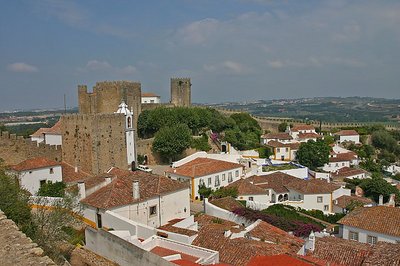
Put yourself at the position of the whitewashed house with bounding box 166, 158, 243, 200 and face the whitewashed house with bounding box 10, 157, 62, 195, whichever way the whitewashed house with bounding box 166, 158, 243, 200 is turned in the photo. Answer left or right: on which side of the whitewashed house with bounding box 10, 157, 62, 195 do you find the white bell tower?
right

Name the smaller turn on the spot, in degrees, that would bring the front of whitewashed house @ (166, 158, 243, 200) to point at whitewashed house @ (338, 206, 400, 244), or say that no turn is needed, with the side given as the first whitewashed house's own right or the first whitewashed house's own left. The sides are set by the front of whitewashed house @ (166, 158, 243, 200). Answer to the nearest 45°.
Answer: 0° — it already faces it

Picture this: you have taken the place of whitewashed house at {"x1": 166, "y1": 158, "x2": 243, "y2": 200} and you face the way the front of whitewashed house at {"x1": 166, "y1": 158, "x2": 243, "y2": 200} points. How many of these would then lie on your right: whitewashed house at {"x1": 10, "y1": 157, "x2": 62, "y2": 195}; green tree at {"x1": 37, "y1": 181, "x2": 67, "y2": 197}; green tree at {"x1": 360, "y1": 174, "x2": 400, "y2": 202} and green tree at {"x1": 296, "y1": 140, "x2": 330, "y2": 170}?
2

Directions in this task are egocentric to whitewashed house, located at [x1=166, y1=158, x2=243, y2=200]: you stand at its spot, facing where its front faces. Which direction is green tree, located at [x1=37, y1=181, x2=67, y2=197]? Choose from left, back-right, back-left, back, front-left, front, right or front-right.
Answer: right

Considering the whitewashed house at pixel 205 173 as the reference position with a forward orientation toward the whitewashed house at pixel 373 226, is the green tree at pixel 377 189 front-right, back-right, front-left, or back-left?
front-left

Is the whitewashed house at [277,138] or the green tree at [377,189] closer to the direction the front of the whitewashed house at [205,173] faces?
the green tree

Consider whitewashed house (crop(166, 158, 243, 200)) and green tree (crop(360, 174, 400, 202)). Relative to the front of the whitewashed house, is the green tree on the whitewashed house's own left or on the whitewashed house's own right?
on the whitewashed house's own left

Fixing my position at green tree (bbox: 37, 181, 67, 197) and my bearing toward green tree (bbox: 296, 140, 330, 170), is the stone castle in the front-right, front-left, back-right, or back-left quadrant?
front-left

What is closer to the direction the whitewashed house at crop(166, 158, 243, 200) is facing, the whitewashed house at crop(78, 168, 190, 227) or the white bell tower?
the whitewashed house

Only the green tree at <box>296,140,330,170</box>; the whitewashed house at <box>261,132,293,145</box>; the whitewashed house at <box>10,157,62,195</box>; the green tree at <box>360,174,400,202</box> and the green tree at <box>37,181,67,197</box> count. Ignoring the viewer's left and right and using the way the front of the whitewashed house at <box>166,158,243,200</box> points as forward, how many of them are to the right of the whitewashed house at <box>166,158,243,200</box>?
2

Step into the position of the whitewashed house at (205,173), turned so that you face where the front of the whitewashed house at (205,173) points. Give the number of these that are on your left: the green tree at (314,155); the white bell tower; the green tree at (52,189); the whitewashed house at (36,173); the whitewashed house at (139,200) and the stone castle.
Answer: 1

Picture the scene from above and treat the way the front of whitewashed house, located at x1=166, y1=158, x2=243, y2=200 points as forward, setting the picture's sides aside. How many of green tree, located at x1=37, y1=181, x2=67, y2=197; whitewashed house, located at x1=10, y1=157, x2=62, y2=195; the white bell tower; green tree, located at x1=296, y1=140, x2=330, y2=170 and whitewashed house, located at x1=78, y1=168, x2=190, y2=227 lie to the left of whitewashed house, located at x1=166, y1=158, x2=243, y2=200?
1

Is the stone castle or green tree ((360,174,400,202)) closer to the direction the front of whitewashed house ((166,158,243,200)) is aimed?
the green tree

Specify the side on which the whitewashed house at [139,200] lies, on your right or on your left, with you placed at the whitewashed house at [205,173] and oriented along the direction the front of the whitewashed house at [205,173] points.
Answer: on your right

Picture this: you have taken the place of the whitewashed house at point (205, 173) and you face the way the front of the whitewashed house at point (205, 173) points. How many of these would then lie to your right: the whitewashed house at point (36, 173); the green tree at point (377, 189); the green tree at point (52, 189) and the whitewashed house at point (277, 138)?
2

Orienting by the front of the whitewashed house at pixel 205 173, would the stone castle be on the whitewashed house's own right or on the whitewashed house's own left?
on the whitewashed house's own right

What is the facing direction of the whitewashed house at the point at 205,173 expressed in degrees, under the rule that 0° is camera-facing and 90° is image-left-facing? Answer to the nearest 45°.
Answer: approximately 315°

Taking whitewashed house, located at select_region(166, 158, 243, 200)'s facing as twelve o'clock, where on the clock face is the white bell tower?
The white bell tower is roughly at 5 o'clock from the whitewashed house.
